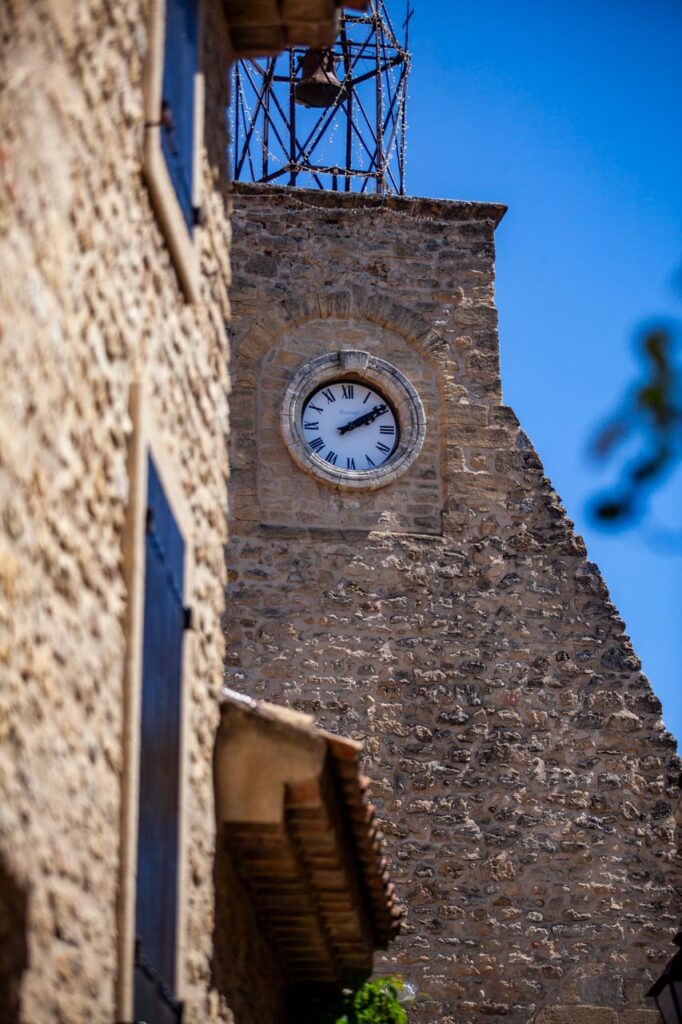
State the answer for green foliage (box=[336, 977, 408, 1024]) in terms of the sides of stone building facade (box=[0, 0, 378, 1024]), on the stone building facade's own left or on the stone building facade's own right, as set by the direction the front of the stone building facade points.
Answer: on the stone building facade's own left

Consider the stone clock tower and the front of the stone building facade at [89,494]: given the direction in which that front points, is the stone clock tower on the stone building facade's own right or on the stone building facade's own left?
on the stone building facade's own left

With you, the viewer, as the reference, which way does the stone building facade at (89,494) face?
facing to the right of the viewer
